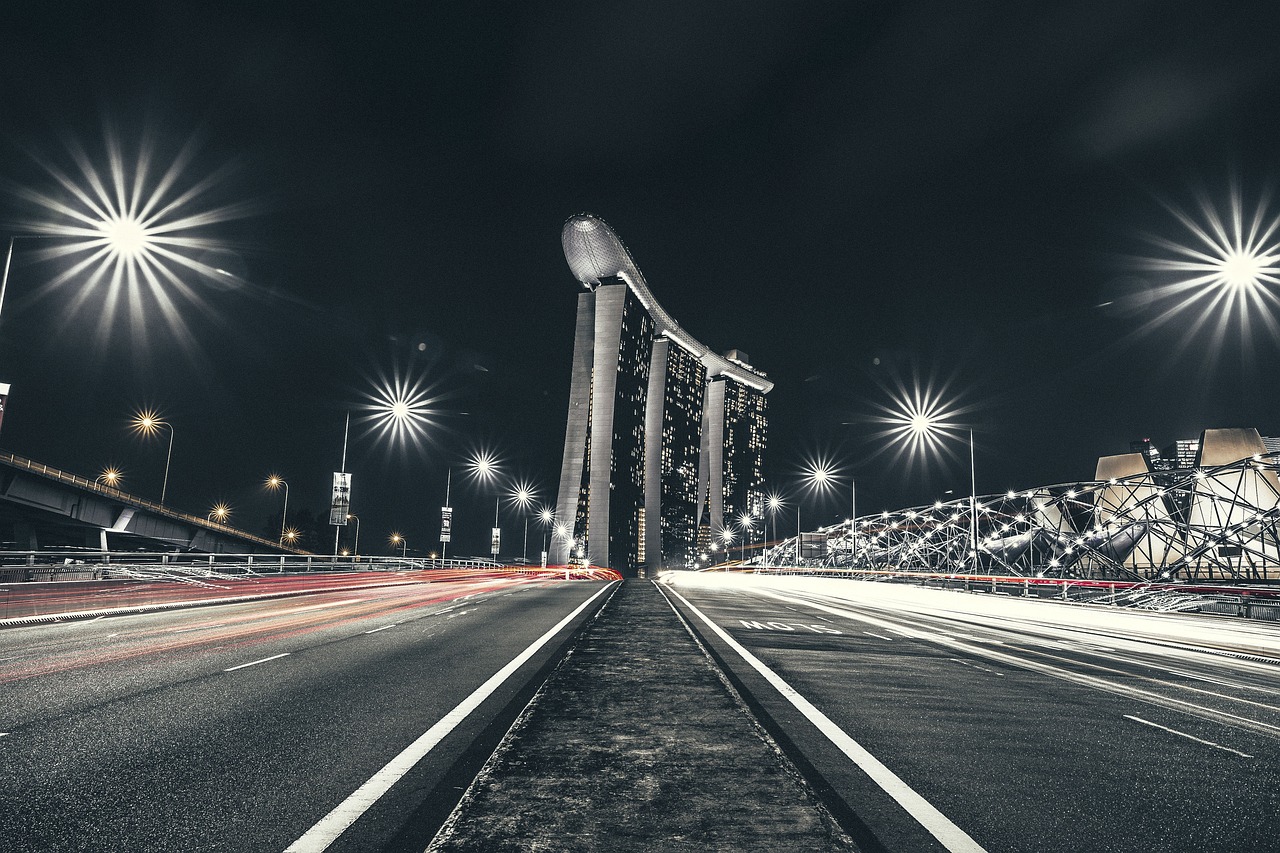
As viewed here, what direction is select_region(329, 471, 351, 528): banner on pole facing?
toward the camera
